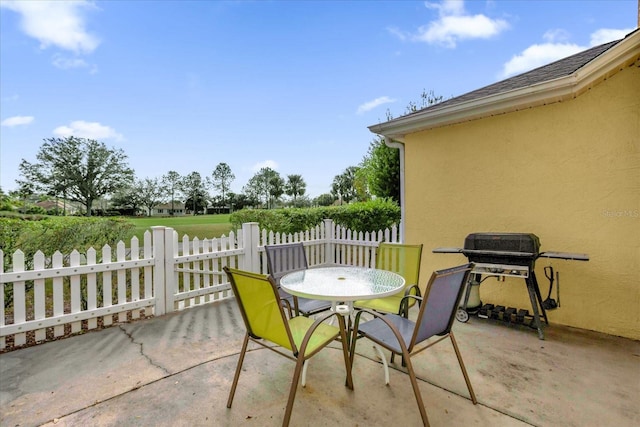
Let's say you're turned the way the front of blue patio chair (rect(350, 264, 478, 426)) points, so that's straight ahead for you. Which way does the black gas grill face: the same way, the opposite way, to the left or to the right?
to the left

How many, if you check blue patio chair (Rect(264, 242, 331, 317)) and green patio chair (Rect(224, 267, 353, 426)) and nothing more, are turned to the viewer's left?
0

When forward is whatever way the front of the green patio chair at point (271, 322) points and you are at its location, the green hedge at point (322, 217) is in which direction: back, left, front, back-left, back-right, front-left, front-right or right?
front-left

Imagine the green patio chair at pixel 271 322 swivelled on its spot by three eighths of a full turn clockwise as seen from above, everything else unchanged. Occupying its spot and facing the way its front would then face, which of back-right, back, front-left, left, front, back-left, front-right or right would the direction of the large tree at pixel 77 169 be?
back-right

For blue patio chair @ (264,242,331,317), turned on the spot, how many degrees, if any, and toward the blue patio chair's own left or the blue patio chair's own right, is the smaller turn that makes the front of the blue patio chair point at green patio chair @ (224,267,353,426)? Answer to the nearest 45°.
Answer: approximately 45° to the blue patio chair's own right

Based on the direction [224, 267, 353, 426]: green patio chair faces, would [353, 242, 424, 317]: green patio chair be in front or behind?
in front

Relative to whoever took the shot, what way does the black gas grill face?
facing the viewer and to the left of the viewer

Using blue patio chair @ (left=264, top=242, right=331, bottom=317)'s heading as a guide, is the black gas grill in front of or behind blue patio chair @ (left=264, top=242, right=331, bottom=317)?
in front

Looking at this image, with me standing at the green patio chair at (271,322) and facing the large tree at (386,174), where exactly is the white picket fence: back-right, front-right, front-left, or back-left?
front-left

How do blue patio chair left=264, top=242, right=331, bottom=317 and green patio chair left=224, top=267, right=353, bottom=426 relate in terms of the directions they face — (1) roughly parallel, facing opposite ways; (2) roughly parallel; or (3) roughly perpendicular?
roughly perpendicular

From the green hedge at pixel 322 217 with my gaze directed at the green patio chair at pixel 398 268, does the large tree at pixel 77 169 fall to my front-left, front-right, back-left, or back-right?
back-right

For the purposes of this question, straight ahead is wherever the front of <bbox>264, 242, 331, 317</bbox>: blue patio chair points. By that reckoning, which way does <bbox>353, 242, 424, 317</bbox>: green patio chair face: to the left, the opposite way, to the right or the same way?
to the right

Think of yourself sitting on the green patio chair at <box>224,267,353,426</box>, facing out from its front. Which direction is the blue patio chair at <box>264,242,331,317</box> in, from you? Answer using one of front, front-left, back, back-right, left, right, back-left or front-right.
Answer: front-left

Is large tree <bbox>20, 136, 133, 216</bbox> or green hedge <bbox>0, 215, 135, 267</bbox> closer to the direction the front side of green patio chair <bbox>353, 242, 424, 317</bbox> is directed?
the green hedge

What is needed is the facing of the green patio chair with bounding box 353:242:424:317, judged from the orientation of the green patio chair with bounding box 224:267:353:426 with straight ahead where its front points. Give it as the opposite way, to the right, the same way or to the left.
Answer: the opposite way

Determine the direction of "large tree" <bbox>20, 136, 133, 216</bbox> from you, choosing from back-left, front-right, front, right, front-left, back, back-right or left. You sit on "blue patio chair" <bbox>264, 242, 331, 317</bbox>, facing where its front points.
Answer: back

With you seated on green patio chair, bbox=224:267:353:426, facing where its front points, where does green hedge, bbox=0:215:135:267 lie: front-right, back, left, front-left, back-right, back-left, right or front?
left

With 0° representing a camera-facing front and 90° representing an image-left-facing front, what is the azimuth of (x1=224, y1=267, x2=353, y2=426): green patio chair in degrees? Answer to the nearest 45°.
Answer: approximately 225°
